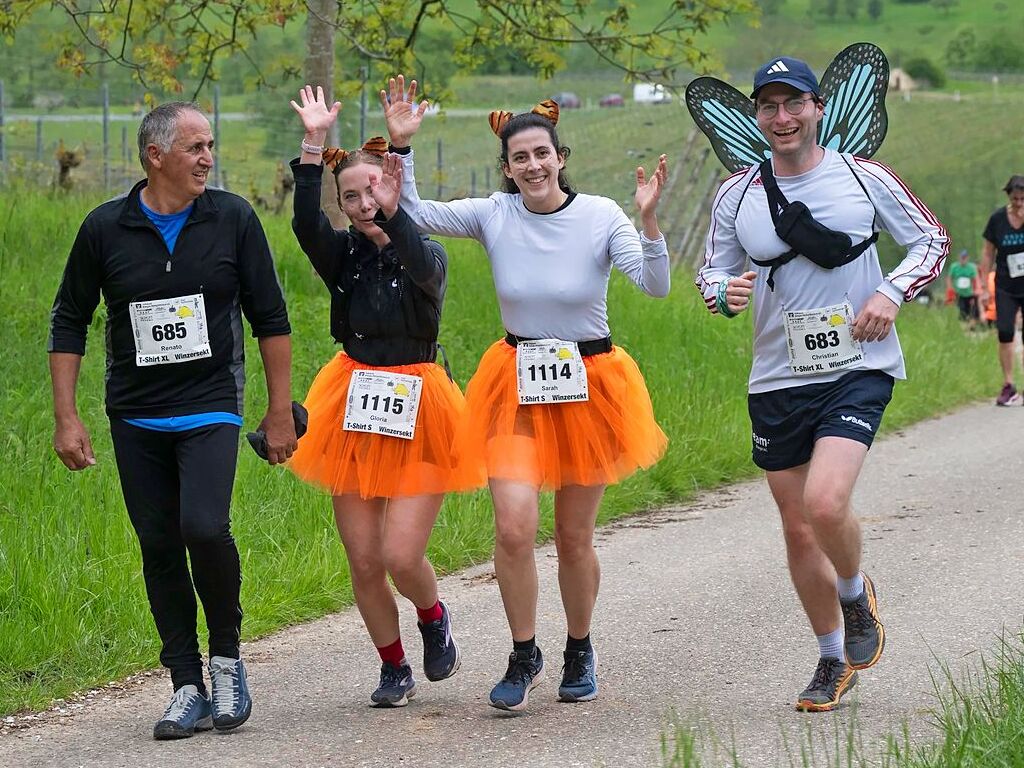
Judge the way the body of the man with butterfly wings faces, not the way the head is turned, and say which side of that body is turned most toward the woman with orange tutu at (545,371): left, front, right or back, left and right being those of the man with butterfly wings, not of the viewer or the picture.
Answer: right

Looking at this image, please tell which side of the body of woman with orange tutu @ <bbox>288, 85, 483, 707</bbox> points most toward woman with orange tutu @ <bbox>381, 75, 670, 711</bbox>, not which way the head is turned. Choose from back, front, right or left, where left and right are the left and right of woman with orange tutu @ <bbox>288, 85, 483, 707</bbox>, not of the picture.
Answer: left

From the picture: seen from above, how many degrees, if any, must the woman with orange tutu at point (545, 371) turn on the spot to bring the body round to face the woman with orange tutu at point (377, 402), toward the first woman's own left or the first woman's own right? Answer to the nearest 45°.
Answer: approximately 90° to the first woman's own right

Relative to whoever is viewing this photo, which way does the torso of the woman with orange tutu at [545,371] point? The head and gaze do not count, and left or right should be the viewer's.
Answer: facing the viewer

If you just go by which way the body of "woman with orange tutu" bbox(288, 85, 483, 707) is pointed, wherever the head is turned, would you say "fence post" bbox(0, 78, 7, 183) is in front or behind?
behind

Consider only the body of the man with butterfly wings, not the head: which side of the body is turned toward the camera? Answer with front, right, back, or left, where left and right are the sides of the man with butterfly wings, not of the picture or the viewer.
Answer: front

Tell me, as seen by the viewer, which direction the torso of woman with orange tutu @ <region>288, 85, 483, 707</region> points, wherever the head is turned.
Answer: toward the camera

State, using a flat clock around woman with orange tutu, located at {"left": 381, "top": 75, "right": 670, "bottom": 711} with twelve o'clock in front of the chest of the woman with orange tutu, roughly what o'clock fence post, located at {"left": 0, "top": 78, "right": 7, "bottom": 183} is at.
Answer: The fence post is roughly at 5 o'clock from the woman with orange tutu.

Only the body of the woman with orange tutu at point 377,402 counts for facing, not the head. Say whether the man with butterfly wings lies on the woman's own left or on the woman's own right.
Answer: on the woman's own left

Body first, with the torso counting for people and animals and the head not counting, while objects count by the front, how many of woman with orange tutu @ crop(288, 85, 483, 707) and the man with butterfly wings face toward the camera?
2

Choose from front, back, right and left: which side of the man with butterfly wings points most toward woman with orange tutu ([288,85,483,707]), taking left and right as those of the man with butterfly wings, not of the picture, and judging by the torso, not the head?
right

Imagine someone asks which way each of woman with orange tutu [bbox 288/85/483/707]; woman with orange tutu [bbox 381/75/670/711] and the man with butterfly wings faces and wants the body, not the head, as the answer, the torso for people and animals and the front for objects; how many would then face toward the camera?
3
